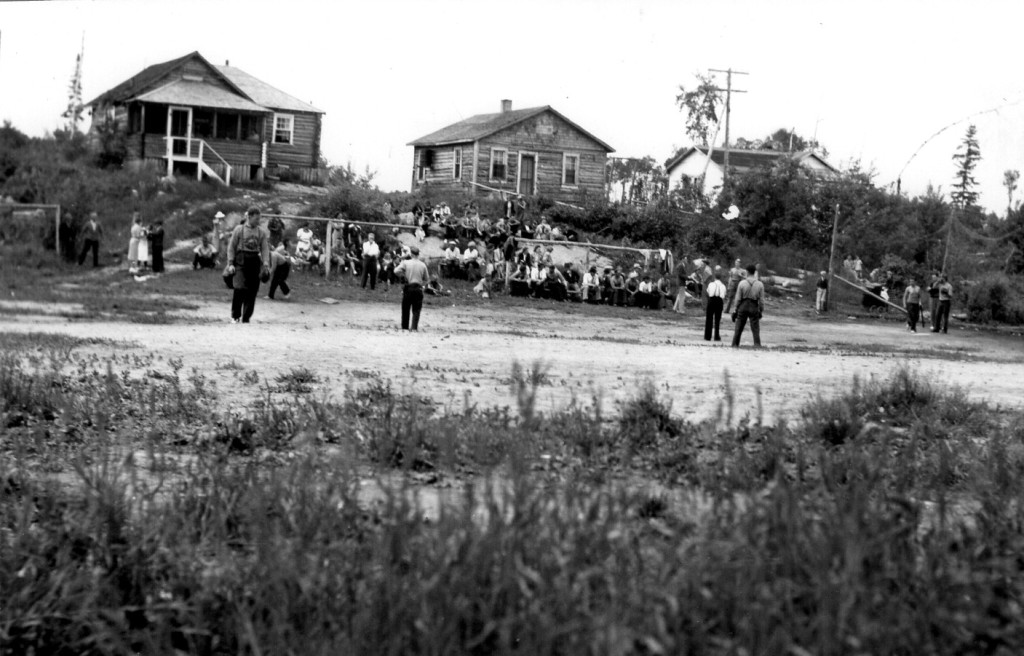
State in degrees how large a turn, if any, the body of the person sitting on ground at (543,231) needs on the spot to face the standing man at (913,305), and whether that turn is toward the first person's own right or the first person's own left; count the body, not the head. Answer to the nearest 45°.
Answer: approximately 45° to the first person's own left

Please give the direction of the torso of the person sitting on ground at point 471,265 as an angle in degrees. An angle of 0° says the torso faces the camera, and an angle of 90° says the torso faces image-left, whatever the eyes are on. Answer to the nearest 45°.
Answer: approximately 0°

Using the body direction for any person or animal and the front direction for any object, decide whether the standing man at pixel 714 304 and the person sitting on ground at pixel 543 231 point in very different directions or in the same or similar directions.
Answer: very different directions

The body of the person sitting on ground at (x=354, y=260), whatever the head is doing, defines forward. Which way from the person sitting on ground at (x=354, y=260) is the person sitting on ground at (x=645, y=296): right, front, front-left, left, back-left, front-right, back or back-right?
left

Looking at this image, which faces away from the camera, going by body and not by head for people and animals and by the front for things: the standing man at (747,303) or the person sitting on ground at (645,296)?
the standing man

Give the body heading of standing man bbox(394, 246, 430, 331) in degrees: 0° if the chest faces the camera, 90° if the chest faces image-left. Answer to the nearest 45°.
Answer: approximately 180°

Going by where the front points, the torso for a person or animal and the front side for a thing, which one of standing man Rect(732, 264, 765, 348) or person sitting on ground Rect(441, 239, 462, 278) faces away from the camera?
the standing man
